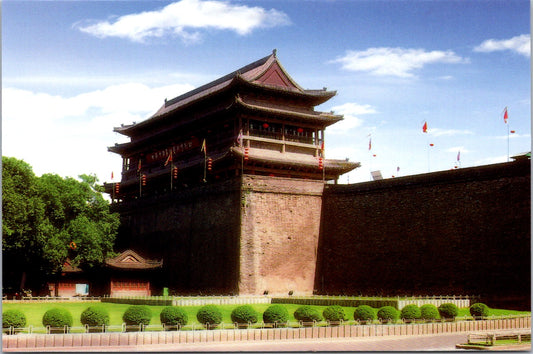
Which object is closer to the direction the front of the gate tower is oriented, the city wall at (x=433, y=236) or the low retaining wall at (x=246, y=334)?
the low retaining wall

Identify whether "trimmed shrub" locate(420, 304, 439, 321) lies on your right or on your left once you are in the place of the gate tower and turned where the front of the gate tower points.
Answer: on your left

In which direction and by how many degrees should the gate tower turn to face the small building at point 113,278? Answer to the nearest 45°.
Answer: approximately 45° to its right

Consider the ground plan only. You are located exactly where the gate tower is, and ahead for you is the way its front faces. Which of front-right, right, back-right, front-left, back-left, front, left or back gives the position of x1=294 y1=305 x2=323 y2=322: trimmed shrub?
front-left

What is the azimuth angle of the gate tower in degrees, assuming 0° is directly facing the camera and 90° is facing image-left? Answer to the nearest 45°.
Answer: approximately 45°

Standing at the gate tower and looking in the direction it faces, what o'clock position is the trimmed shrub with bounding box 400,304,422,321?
The trimmed shrub is roughly at 10 o'clock from the gate tower.

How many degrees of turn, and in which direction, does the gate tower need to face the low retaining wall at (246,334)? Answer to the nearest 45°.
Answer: approximately 45° to its left

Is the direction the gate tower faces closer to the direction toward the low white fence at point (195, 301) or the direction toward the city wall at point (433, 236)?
the low white fence

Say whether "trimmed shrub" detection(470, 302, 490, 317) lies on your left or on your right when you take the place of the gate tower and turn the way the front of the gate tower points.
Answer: on your left
